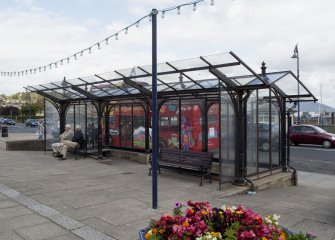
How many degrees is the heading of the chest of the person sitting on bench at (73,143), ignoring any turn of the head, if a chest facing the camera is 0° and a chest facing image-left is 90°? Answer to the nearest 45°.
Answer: approximately 45°

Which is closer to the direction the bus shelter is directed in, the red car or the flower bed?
the flower bed

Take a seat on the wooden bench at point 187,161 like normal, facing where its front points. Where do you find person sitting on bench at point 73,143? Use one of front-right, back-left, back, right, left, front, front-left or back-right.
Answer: right

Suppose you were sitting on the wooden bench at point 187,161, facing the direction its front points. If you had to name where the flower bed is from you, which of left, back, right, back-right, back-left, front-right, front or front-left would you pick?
front-left

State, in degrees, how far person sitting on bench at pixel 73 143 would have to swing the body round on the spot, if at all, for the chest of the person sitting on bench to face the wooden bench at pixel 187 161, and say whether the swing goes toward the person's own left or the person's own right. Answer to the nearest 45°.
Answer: approximately 90° to the person's own left

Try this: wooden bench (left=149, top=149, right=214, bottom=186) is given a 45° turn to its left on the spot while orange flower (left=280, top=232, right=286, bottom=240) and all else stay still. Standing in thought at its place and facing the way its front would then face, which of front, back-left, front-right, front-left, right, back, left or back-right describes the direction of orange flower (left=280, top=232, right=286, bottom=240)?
front

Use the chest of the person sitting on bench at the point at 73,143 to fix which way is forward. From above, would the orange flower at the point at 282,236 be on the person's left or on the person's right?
on the person's left

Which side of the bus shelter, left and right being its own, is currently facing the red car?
back

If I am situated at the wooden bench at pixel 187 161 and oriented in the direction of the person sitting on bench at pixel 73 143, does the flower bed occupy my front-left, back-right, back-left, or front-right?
back-left

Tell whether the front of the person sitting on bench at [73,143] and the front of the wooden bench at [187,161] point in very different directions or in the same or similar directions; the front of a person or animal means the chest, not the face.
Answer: same or similar directions

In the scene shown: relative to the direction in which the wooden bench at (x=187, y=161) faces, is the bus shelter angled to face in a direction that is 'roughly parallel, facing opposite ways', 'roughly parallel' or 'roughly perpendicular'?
roughly parallel

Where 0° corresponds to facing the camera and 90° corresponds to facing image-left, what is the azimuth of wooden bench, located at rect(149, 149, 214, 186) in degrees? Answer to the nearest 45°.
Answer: approximately 45°

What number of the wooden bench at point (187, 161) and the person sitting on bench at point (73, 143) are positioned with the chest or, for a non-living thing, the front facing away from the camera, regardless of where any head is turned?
0

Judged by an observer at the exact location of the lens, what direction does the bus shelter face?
facing the viewer and to the left of the viewer

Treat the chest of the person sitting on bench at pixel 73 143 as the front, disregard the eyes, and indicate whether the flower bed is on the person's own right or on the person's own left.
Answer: on the person's own left
